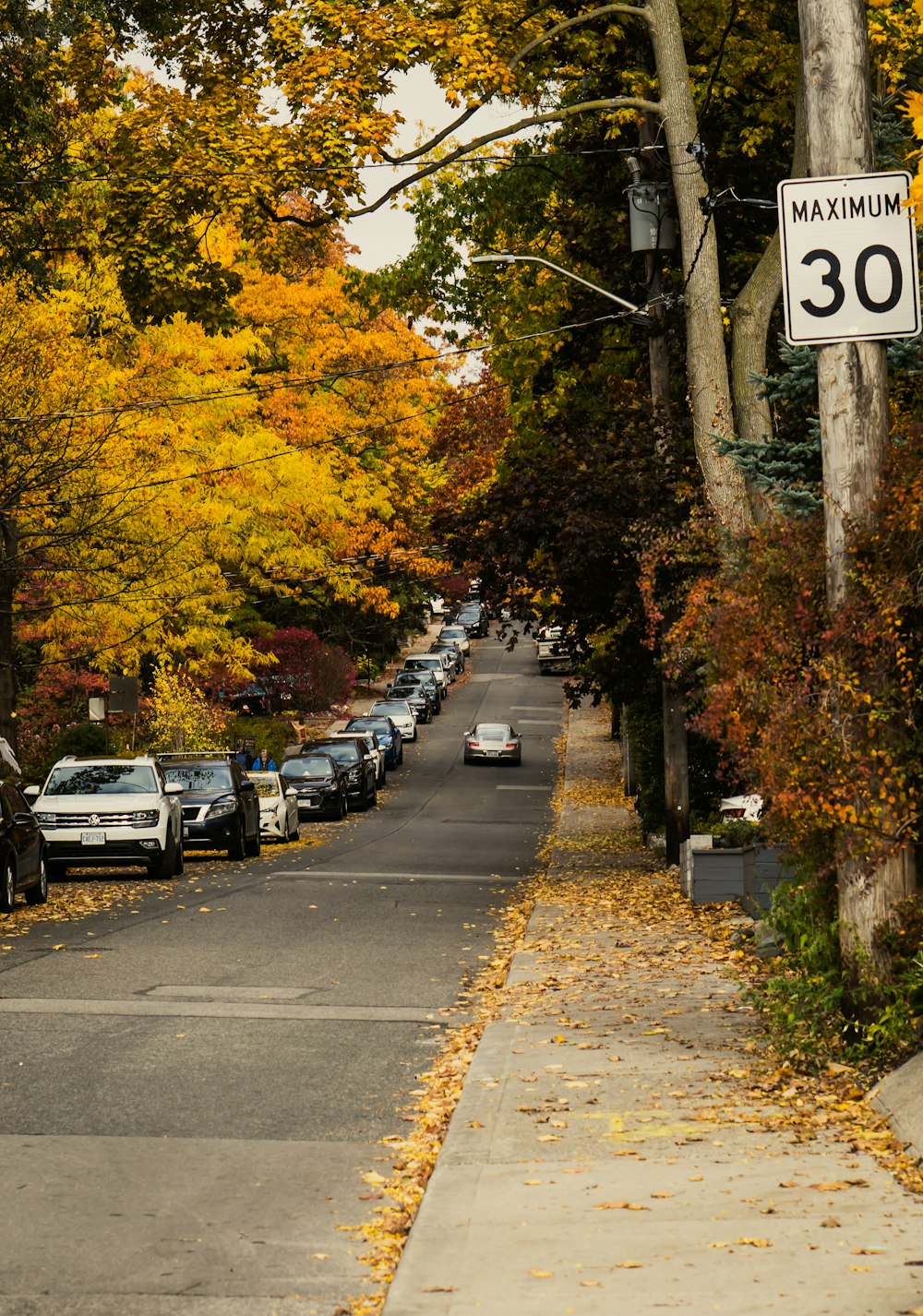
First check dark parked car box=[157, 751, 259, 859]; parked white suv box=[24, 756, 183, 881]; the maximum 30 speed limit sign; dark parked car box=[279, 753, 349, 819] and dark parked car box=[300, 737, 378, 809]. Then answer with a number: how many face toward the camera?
5

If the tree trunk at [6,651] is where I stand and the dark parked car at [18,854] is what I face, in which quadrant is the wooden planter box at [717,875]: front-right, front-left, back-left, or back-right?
front-left

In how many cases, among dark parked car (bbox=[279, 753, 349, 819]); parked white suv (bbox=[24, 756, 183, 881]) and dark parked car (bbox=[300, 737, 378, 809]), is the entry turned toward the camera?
3

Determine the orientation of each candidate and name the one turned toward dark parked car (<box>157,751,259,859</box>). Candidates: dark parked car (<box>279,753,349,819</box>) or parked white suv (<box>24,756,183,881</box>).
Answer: dark parked car (<box>279,753,349,819</box>)

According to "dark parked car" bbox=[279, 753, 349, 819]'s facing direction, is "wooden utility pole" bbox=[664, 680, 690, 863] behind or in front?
in front

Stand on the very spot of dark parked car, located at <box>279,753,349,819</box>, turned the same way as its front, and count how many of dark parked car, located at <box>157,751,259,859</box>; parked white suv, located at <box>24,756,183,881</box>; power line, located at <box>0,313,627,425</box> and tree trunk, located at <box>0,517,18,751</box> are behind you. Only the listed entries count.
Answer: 0

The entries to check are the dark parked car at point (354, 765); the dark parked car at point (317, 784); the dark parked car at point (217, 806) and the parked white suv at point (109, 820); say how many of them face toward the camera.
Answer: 4

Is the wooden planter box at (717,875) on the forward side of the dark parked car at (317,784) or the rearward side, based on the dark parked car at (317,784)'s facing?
on the forward side

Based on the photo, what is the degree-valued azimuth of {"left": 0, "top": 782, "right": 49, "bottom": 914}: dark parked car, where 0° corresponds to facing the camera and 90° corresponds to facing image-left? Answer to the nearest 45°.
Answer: approximately 45°

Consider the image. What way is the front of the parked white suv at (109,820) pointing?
toward the camera

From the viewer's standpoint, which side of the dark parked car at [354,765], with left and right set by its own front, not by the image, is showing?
front

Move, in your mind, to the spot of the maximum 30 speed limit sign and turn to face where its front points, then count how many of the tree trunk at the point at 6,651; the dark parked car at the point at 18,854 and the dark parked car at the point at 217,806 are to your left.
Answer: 0

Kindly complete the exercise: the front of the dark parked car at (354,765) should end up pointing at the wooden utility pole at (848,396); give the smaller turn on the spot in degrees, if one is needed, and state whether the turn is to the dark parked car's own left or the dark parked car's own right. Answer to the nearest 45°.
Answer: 0° — it already faces it

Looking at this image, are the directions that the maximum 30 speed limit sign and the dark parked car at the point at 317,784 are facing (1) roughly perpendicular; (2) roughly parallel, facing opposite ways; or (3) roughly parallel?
roughly parallel

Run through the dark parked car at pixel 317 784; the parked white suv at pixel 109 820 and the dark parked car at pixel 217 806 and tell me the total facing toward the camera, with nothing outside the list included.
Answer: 3

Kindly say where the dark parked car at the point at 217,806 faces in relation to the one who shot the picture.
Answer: facing the viewer

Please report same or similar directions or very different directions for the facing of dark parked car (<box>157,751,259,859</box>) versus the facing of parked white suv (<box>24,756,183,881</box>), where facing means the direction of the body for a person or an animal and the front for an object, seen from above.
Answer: same or similar directions

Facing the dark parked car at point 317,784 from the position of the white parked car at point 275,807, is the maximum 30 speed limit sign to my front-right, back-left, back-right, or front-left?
back-right

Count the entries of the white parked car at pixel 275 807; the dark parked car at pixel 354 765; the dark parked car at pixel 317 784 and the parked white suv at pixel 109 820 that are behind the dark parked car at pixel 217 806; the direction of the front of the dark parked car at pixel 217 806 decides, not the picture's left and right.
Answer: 3

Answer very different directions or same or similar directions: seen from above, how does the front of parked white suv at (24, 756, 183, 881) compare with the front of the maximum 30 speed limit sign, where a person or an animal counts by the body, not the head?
same or similar directions
